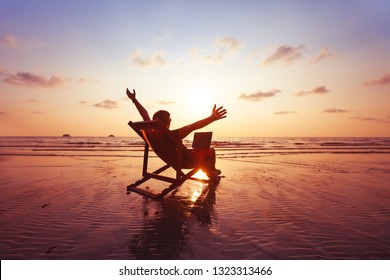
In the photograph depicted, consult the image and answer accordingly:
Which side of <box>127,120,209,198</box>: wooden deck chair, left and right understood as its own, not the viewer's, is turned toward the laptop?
front

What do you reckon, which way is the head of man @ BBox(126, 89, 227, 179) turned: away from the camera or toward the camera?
away from the camera

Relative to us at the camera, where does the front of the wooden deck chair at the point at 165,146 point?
facing away from the viewer and to the right of the viewer
